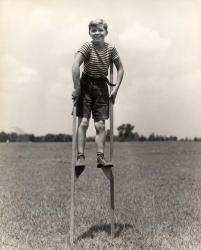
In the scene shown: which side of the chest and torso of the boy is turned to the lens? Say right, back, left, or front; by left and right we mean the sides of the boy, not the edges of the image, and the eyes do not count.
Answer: front

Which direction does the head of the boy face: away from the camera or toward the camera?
toward the camera
